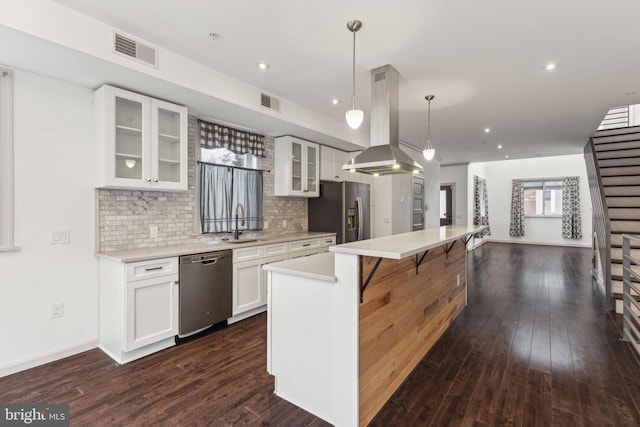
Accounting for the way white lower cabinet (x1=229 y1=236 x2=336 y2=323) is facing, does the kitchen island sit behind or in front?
in front

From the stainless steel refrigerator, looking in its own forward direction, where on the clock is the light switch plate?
The light switch plate is roughly at 3 o'clock from the stainless steel refrigerator.

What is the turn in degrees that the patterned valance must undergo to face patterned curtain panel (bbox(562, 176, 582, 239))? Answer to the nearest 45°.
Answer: approximately 45° to its left

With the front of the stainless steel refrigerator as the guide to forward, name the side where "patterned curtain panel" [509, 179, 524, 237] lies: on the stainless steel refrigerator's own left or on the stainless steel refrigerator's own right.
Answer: on the stainless steel refrigerator's own left

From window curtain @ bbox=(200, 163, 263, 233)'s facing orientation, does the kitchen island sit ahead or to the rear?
ahead

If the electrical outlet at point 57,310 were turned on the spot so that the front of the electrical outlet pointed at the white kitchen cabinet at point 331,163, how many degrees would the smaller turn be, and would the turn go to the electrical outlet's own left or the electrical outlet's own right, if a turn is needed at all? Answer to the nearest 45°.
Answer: approximately 45° to the electrical outlet's own left

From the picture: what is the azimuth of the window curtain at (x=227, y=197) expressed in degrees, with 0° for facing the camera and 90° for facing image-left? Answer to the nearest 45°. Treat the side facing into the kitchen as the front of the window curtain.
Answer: approximately 315°

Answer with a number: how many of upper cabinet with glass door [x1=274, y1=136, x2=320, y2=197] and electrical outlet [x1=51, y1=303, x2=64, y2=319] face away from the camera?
0
